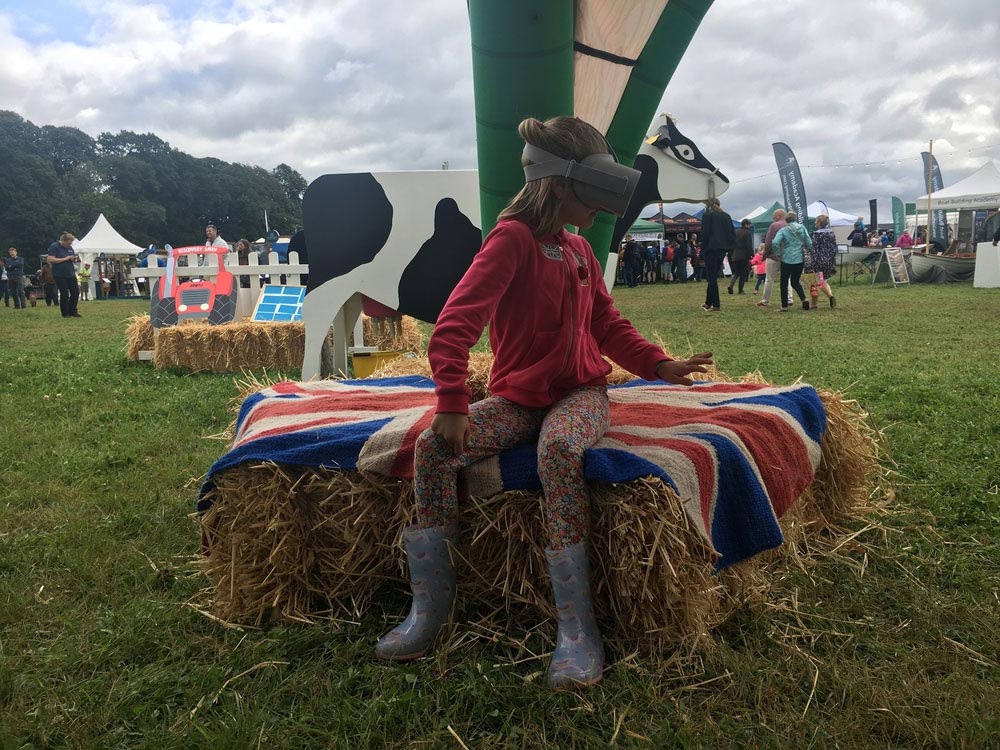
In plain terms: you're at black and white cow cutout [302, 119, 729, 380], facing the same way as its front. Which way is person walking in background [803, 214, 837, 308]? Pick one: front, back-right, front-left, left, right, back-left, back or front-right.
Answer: front-left

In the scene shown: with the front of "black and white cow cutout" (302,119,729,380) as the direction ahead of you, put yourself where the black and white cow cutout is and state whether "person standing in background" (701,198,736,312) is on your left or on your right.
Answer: on your left

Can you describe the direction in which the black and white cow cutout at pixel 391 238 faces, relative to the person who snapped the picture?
facing to the right of the viewer

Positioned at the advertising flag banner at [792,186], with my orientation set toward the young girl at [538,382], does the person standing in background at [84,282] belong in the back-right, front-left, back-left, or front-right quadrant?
front-right

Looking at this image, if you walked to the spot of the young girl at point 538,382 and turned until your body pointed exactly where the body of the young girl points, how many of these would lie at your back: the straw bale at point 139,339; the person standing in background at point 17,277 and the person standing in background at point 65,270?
3

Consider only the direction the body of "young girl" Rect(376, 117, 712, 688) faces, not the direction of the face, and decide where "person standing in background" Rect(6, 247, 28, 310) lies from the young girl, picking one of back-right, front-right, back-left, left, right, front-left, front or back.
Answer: back

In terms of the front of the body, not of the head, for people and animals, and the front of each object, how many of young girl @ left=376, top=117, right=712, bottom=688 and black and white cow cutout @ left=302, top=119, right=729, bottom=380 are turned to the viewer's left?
0

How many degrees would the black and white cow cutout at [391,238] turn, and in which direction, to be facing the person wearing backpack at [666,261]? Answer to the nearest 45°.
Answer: approximately 90° to its left

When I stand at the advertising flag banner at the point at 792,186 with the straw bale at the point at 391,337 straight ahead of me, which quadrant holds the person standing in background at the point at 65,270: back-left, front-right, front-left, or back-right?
front-right

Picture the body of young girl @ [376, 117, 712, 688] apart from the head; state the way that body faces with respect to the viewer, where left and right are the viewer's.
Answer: facing the viewer and to the right of the viewer

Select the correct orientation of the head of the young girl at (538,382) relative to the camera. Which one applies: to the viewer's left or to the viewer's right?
to the viewer's right

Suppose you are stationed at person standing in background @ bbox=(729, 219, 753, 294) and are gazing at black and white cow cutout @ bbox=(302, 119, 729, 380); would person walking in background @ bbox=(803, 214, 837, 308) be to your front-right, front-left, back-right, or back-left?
front-left

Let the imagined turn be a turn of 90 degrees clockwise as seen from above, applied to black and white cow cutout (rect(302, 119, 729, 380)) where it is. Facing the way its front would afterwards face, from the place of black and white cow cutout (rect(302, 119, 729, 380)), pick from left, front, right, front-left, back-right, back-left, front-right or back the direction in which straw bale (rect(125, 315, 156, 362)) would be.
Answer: back-right

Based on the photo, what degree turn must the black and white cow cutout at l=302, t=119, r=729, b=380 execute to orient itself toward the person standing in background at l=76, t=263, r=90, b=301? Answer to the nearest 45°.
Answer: approximately 135° to its left
